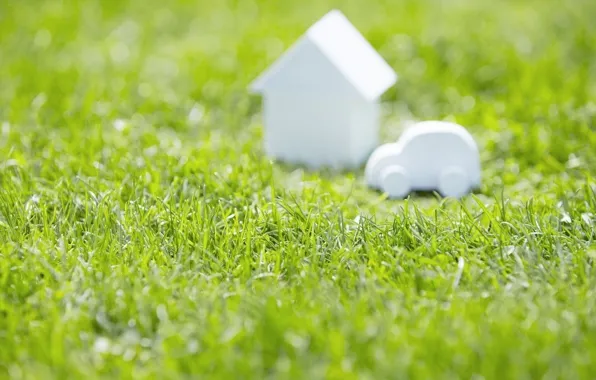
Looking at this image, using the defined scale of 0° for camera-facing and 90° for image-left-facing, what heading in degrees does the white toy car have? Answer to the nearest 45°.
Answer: approximately 90°

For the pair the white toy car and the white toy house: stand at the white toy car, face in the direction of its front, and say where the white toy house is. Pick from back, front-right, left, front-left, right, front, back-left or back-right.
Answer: front-right
